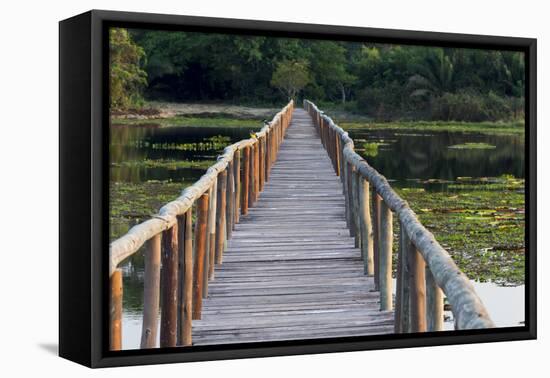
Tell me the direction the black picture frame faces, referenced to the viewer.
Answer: facing the viewer and to the right of the viewer
